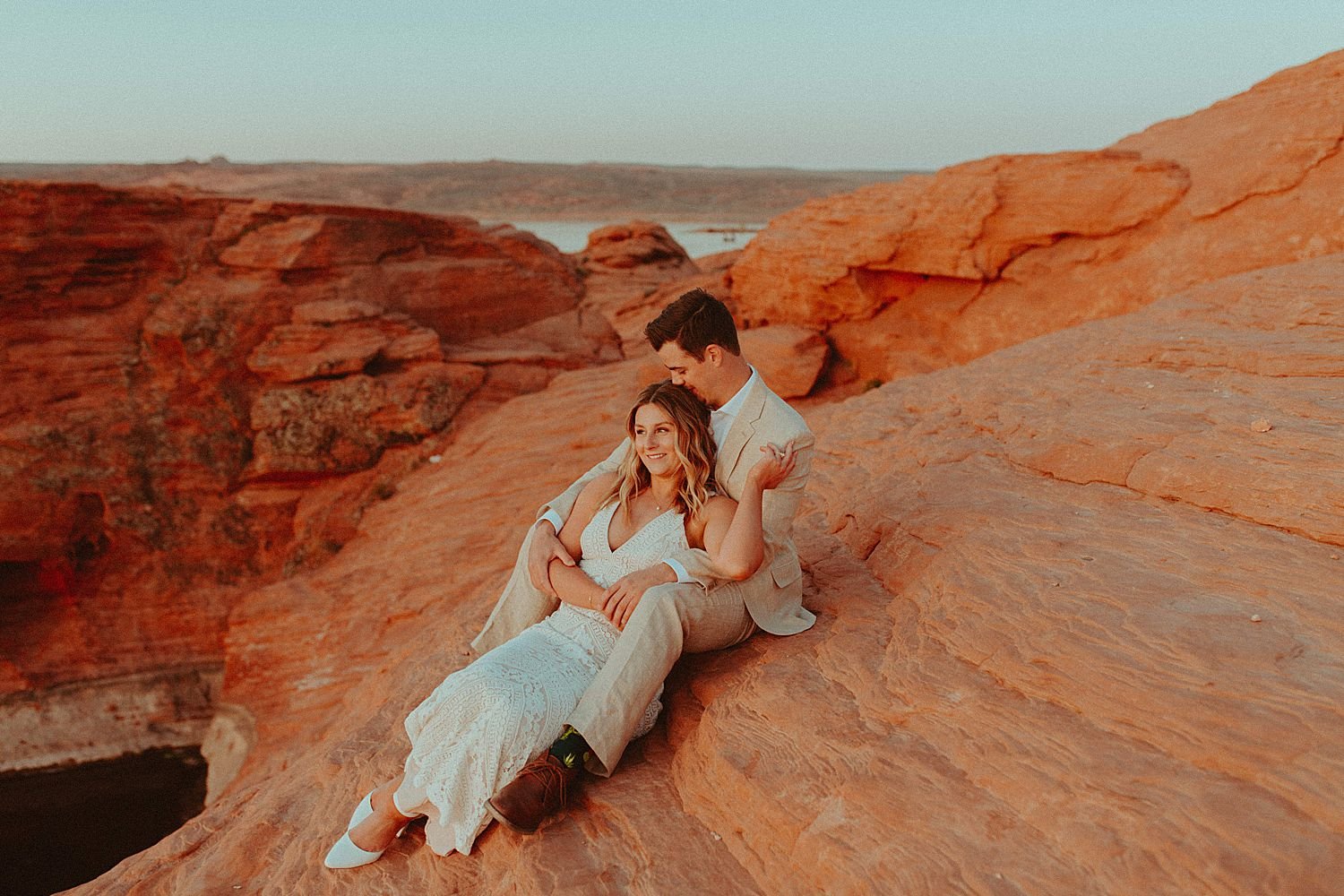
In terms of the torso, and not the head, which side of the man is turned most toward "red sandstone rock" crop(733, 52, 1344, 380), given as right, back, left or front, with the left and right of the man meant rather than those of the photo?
back

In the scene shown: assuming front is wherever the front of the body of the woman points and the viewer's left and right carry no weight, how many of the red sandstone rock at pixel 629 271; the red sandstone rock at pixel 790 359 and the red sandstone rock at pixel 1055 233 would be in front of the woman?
0

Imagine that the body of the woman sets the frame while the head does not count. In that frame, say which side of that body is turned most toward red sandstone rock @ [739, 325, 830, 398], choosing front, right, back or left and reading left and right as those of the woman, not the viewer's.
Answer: back

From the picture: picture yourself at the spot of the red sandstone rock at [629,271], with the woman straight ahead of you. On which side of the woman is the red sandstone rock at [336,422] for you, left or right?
right

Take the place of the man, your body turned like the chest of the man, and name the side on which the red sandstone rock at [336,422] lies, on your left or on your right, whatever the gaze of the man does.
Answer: on your right

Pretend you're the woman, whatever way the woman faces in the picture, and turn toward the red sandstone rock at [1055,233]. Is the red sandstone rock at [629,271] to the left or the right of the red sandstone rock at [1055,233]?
left

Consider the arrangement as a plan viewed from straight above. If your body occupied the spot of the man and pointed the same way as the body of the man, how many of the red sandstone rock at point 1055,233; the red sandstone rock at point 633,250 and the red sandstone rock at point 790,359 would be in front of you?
0

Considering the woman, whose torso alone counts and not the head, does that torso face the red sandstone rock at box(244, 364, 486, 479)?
no

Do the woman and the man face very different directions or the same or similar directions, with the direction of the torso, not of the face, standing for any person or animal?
same or similar directions

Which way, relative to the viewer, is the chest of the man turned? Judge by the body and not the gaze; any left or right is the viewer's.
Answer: facing the viewer and to the left of the viewer

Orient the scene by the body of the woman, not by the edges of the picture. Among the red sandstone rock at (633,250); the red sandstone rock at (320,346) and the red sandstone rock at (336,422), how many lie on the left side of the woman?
0

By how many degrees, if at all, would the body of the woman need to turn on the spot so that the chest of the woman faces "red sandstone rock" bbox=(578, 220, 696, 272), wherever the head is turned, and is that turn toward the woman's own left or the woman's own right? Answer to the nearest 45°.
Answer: approximately 135° to the woman's own right

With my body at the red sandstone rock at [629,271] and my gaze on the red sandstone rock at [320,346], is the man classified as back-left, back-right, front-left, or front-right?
front-left

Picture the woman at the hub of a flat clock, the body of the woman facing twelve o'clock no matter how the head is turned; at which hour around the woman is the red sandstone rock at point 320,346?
The red sandstone rock is roughly at 4 o'clock from the woman.

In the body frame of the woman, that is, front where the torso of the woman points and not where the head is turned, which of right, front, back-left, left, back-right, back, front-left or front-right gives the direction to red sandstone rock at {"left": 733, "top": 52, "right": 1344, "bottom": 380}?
back

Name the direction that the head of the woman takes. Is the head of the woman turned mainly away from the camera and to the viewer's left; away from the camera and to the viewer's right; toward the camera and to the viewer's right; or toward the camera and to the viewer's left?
toward the camera and to the viewer's left

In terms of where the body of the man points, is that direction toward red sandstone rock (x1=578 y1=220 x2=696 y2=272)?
no

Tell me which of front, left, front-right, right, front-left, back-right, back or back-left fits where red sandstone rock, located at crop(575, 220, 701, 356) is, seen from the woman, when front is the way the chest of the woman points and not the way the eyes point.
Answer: back-right

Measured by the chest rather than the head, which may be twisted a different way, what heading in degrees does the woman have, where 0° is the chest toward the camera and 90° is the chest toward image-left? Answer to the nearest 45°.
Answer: approximately 45°

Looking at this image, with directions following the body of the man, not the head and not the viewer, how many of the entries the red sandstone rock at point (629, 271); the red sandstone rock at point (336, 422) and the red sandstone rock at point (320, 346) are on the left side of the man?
0
